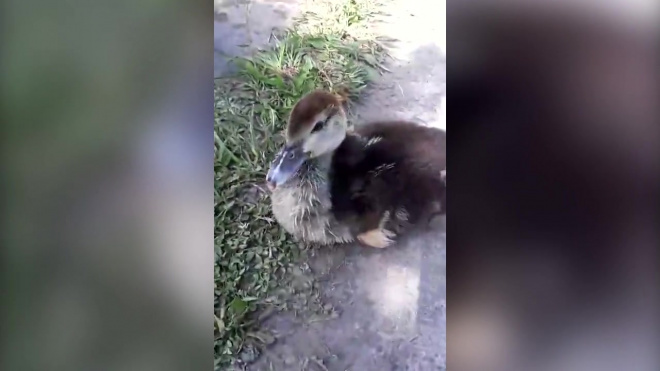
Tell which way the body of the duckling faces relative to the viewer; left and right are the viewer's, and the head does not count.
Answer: facing the viewer and to the left of the viewer
